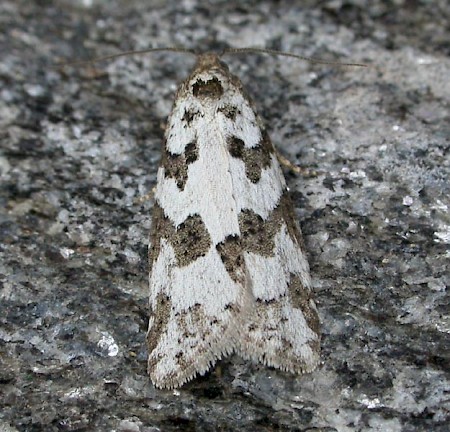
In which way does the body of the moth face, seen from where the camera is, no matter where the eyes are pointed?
away from the camera
